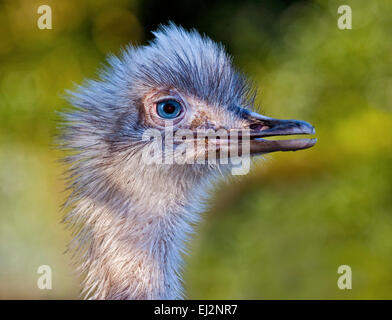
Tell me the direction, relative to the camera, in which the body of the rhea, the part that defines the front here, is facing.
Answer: to the viewer's right
